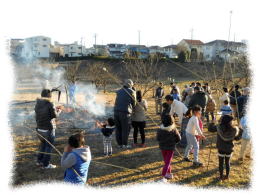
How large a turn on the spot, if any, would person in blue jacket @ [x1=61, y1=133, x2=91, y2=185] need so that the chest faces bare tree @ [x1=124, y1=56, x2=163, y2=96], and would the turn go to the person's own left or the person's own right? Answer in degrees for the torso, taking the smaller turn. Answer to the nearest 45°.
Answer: approximately 45° to the person's own right

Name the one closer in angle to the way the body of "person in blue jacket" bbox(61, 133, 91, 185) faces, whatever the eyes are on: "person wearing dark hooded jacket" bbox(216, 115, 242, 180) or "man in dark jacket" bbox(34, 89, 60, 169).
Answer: the man in dark jacket

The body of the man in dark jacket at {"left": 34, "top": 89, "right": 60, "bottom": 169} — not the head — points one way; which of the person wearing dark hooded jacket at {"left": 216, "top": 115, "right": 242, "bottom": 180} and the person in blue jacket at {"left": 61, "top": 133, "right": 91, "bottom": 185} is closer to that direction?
the person wearing dark hooded jacket

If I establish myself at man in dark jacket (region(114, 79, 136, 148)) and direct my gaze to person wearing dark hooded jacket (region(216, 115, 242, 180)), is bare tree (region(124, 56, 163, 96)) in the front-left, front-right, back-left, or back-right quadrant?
back-left

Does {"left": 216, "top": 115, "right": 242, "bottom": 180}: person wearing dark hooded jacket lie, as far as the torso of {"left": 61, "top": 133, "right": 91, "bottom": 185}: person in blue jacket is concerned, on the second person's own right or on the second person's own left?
on the second person's own right

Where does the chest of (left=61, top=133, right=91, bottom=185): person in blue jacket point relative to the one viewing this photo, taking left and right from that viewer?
facing away from the viewer and to the left of the viewer

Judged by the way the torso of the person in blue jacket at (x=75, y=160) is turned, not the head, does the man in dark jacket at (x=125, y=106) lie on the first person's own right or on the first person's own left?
on the first person's own right

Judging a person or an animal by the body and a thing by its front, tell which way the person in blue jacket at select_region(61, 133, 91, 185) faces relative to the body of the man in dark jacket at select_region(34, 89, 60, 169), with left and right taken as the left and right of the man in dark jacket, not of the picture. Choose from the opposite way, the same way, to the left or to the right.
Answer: to the left

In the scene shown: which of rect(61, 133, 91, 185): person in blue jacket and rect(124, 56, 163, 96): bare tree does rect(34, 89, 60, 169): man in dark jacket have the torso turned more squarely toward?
the bare tree

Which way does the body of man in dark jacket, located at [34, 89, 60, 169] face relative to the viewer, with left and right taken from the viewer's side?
facing away from the viewer and to the right of the viewer
